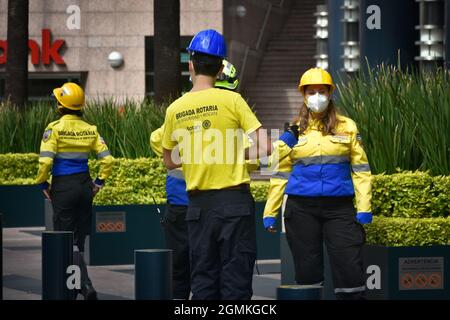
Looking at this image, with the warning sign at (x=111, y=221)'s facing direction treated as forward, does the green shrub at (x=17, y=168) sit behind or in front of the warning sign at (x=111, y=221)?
behind

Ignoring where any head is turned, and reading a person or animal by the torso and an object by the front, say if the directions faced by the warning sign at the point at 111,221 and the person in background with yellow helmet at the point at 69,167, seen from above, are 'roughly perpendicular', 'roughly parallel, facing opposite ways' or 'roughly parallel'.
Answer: roughly parallel, facing opposite ways

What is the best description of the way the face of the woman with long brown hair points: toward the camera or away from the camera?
toward the camera

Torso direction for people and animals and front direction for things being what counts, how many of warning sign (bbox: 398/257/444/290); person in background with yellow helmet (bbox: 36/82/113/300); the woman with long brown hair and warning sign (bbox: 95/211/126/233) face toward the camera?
3

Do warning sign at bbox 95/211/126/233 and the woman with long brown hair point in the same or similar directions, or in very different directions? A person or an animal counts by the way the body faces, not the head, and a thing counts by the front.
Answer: same or similar directions

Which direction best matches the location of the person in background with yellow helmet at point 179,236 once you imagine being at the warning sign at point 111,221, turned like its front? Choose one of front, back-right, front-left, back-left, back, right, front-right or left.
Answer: front

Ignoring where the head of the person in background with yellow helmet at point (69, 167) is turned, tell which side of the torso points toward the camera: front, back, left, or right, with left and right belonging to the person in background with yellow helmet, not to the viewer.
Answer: back

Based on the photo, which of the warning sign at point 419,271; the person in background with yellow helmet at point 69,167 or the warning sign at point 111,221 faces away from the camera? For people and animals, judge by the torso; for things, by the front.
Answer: the person in background with yellow helmet

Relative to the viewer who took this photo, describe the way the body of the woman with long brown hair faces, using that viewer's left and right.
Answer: facing the viewer

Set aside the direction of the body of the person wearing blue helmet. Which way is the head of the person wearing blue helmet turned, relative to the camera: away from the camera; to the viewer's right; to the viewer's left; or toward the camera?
away from the camera

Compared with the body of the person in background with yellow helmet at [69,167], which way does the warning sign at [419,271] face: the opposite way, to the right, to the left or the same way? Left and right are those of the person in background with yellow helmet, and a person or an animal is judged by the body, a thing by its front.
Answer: the opposite way
